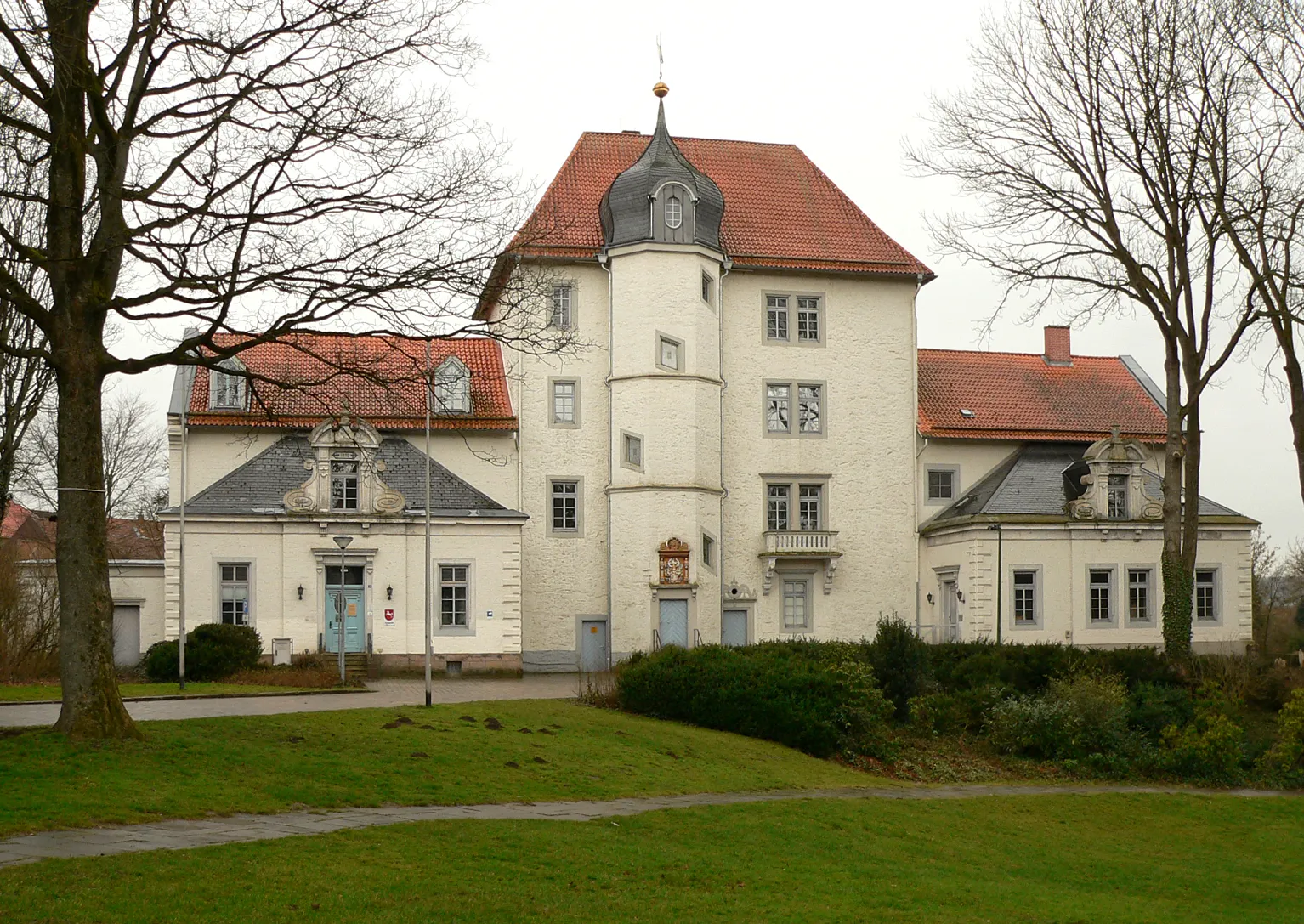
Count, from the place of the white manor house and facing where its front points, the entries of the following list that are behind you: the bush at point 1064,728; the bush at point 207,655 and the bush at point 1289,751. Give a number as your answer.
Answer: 0

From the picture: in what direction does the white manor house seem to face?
toward the camera

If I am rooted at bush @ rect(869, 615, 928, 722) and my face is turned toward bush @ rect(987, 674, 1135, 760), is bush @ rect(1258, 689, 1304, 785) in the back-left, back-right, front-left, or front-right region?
front-left

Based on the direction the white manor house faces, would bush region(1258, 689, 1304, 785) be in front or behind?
in front

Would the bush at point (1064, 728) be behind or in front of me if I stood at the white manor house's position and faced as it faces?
in front

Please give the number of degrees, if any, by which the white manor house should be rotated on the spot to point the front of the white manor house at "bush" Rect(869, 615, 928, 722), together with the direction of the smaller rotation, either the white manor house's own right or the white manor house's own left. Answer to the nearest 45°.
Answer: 0° — it already faces it

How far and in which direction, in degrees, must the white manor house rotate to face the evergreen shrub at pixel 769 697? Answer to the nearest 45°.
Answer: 0° — it already faces it
